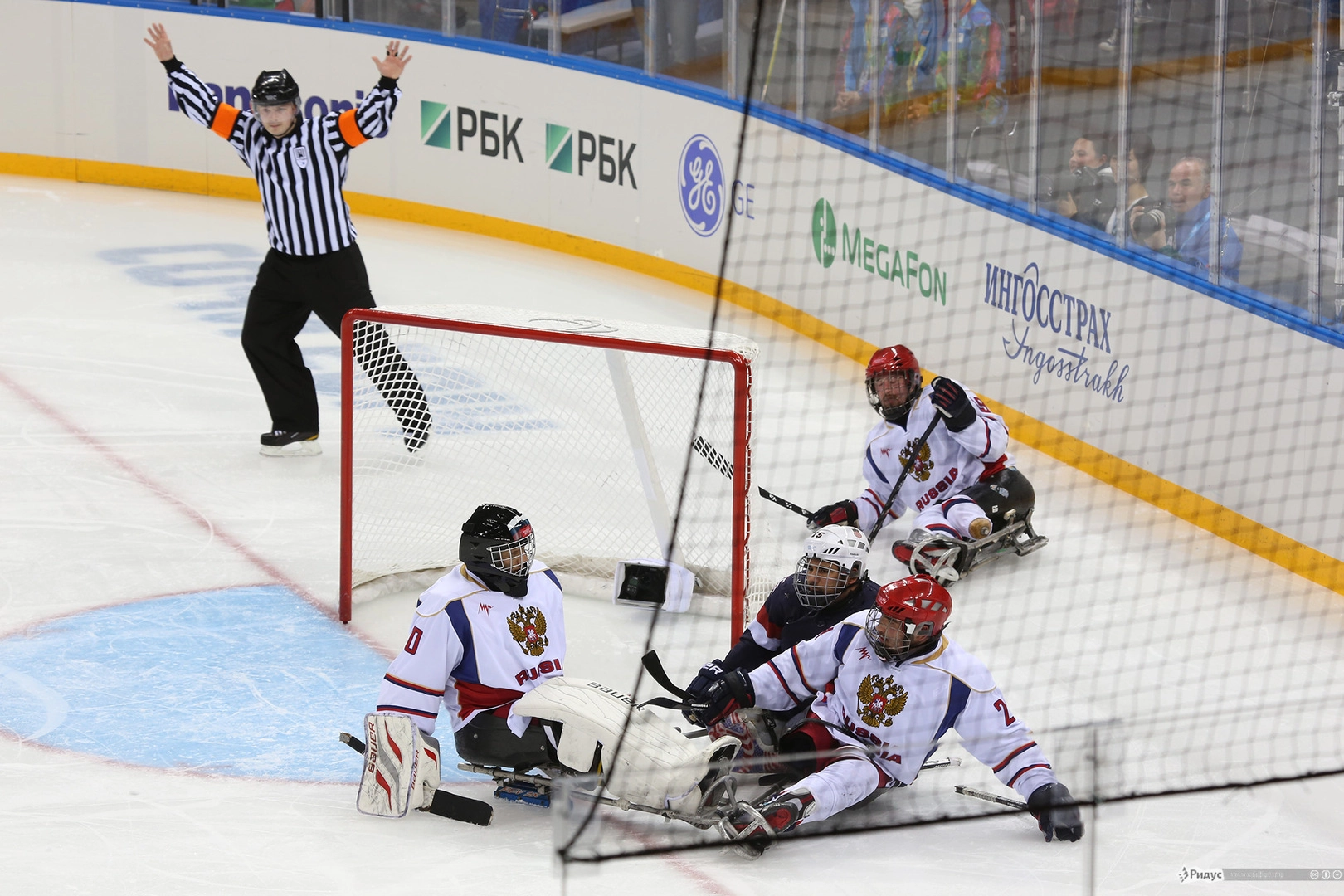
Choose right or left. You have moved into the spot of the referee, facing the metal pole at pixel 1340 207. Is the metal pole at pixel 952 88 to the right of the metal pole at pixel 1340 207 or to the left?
left

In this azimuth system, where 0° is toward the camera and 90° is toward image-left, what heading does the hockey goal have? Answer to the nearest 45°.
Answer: approximately 0°

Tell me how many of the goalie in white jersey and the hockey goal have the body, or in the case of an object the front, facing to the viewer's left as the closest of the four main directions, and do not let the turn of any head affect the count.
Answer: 0

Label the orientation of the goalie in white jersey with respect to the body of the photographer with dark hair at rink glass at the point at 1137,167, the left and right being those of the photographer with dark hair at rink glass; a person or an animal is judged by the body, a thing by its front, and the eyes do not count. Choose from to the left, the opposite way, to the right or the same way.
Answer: to the left

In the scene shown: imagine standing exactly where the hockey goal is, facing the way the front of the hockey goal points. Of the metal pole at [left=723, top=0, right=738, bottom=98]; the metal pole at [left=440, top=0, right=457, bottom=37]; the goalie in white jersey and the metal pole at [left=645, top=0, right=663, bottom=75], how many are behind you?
3

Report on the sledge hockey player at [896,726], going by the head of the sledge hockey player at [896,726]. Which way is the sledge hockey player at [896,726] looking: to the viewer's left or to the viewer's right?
to the viewer's left

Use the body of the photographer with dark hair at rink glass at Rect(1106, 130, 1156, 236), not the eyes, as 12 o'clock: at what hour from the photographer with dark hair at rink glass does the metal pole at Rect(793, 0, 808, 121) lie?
The metal pole is roughly at 3 o'clock from the photographer with dark hair at rink glass.

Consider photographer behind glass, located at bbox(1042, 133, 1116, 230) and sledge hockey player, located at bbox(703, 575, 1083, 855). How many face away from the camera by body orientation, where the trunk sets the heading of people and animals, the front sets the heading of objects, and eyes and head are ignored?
0

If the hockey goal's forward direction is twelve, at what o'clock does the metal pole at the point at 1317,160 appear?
The metal pole is roughly at 9 o'clock from the hockey goal.

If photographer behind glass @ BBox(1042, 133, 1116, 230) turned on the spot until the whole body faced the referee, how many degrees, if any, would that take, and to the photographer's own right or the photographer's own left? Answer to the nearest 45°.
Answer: approximately 45° to the photographer's own right

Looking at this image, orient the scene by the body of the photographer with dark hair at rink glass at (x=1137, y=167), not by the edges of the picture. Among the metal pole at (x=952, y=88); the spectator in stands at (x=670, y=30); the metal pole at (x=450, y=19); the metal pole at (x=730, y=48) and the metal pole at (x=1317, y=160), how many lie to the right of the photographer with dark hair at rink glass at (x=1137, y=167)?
4

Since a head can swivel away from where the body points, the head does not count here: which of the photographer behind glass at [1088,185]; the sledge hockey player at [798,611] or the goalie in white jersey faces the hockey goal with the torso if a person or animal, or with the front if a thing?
the photographer behind glass

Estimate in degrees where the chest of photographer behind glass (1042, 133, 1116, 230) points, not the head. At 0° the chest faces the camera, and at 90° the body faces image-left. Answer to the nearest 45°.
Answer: approximately 45°

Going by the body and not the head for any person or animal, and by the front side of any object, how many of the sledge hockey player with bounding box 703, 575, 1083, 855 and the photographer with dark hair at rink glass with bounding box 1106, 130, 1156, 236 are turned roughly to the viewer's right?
0

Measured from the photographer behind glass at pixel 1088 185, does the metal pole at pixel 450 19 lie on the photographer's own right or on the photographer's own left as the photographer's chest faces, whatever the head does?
on the photographer's own right

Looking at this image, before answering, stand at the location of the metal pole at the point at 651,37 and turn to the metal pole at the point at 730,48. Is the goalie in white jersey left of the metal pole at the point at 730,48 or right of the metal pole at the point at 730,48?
right
